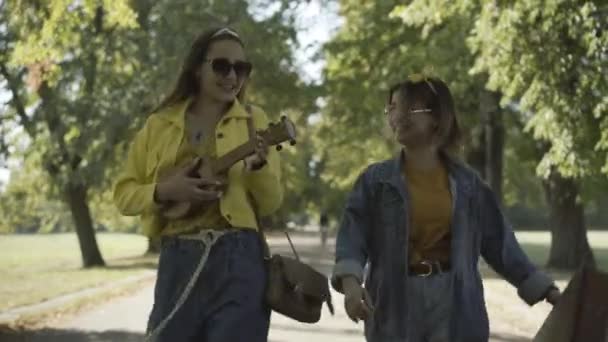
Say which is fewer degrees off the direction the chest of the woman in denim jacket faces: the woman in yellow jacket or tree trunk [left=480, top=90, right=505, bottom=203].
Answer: the woman in yellow jacket

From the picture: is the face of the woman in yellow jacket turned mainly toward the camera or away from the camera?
toward the camera

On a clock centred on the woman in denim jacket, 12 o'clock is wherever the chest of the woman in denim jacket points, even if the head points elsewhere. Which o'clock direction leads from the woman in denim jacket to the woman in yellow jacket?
The woman in yellow jacket is roughly at 2 o'clock from the woman in denim jacket.

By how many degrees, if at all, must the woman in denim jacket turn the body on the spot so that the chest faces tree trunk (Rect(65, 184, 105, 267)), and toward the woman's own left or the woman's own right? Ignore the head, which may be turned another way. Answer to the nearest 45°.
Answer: approximately 135° to the woman's own right

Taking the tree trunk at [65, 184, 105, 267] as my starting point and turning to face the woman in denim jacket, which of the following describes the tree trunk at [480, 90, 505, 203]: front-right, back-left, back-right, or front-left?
front-left

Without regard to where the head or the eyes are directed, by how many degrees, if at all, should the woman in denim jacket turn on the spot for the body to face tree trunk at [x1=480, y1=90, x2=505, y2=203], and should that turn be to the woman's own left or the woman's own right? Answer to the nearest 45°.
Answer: approximately 180°

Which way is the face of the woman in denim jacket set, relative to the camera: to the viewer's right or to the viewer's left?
to the viewer's left

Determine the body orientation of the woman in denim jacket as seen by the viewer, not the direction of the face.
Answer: toward the camera

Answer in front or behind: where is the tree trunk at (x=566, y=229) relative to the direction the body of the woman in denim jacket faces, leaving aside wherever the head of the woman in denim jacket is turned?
behind
